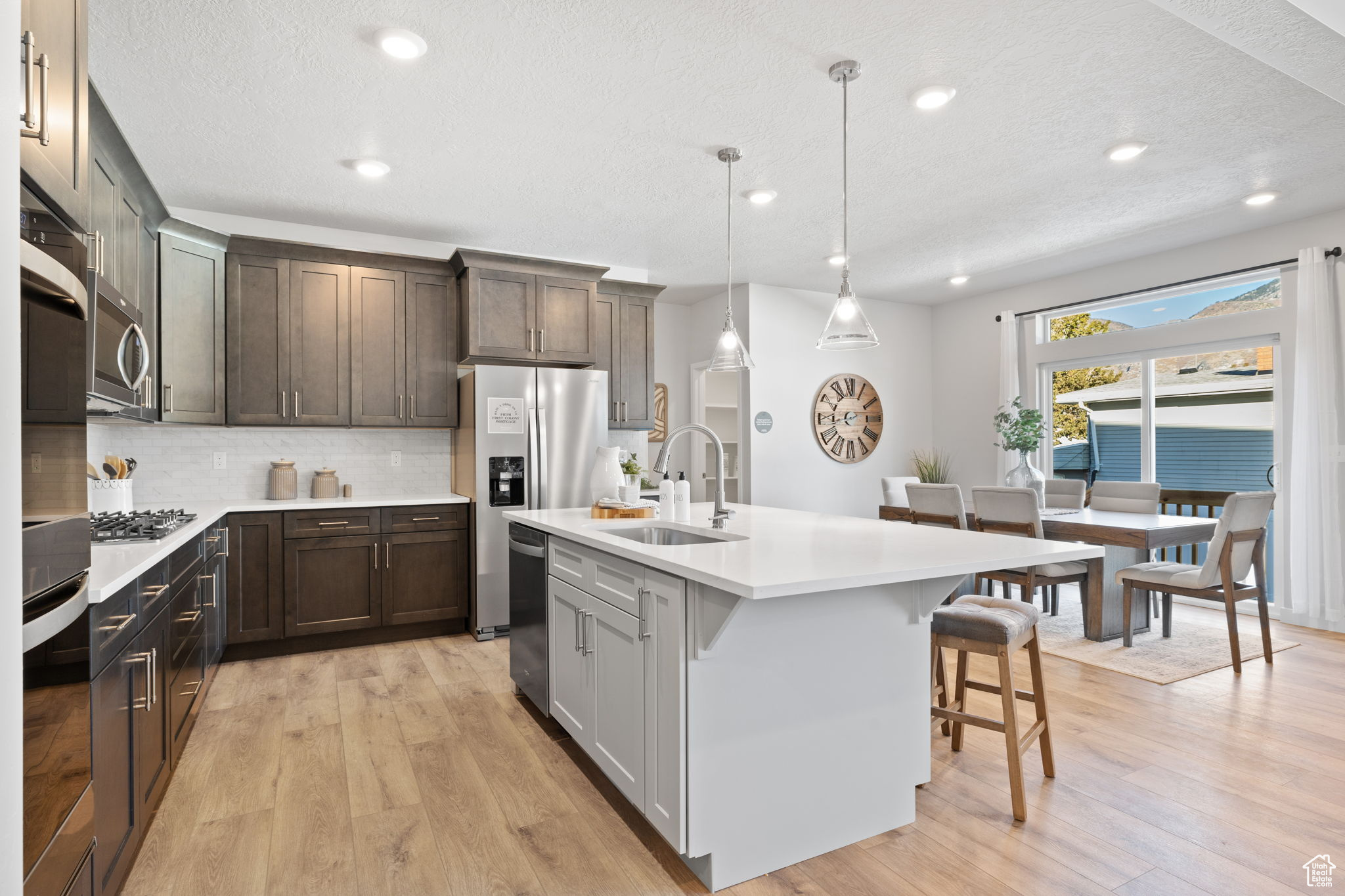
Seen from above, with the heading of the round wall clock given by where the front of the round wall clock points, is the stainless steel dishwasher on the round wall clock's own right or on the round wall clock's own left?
on the round wall clock's own right

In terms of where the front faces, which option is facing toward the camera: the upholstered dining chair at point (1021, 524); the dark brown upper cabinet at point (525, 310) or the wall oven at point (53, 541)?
the dark brown upper cabinet

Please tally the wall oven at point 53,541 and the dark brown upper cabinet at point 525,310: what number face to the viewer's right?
1

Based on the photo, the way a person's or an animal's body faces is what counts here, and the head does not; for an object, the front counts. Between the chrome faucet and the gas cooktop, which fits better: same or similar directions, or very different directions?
very different directions

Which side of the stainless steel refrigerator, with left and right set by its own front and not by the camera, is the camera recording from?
front

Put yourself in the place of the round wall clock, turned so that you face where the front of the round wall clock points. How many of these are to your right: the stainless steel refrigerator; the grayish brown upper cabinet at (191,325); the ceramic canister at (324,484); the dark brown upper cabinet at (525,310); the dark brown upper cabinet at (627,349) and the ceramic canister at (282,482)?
6

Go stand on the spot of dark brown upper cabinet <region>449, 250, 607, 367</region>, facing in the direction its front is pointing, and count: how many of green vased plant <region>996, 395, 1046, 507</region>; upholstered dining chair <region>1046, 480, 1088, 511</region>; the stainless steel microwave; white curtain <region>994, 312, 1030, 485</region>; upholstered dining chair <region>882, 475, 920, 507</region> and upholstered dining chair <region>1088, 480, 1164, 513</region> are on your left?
5

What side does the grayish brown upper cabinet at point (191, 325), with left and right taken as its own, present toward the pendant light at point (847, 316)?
front

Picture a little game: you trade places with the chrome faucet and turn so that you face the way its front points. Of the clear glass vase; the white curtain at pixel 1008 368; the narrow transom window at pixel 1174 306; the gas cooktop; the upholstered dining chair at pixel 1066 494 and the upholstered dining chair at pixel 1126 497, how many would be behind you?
5

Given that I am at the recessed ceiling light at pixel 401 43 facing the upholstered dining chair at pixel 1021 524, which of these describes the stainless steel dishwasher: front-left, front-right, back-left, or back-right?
front-left

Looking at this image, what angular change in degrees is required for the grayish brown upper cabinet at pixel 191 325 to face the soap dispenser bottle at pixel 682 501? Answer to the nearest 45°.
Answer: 0° — it already faces it

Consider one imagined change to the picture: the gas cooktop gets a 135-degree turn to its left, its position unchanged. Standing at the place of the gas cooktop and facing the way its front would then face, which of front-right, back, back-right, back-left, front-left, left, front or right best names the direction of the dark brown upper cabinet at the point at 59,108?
back-left

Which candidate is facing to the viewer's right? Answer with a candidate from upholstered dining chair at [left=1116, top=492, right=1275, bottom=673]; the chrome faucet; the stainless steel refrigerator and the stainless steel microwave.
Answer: the stainless steel microwave

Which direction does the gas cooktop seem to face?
to the viewer's right

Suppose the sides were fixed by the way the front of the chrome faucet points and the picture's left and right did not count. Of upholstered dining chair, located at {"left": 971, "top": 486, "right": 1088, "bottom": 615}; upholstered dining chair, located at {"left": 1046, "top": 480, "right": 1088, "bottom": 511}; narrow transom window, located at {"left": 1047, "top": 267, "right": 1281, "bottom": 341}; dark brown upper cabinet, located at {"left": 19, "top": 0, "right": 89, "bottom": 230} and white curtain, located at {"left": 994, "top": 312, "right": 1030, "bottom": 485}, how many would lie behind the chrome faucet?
4

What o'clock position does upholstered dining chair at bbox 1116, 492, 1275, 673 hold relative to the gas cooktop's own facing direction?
The upholstered dining chair is roughly at 1 o'clock from the gas cooktop.

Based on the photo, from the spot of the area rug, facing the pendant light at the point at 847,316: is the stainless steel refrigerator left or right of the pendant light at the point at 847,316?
right

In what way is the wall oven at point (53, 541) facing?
to the viewer's right
